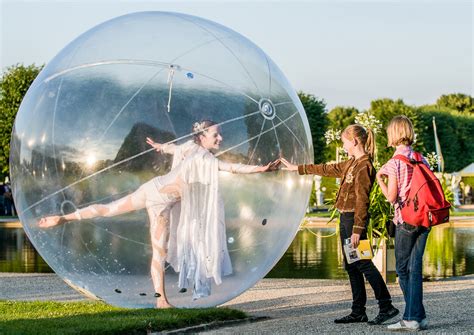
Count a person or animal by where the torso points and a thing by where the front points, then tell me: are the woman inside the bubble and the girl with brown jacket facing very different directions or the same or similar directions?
very different directions

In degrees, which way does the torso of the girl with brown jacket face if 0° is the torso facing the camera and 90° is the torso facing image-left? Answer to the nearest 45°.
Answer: approximately 90°

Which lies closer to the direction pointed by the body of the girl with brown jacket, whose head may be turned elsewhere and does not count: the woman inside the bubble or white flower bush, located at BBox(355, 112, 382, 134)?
the woman inside the bubble

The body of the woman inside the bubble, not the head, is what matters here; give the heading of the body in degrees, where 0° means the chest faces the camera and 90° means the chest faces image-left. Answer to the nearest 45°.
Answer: approximately 270°

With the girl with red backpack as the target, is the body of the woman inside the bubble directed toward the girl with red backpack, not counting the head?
yes

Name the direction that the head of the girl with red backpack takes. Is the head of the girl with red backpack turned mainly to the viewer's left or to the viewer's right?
to the viewer's left

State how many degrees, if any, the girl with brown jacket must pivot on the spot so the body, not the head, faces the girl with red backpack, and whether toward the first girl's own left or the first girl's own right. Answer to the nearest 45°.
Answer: approximately 135° to the first girl's own left

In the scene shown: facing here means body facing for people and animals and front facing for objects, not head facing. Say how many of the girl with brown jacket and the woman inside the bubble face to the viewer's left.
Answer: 1

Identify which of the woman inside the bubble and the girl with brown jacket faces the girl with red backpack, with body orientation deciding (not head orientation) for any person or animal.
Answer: the woman inside the bubble
